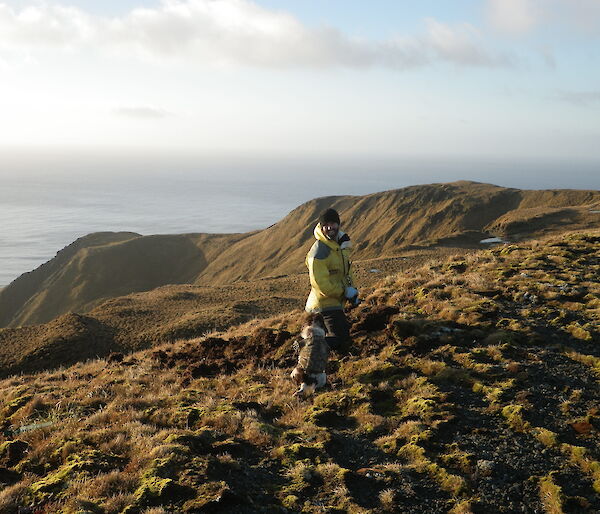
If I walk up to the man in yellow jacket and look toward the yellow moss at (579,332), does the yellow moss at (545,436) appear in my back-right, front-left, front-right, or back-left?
front-right

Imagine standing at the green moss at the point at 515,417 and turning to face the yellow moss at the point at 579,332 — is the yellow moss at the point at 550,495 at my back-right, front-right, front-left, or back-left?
back-right

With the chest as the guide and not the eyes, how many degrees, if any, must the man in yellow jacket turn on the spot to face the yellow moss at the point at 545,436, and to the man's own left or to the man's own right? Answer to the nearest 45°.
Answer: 0° — they already face it

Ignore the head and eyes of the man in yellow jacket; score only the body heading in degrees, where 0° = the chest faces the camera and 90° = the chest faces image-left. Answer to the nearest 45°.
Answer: approximately 315°

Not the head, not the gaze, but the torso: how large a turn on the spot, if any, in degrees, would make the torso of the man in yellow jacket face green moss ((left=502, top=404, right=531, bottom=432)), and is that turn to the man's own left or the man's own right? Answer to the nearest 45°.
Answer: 0° — they already face it
